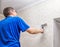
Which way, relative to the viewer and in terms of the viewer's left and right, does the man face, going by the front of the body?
facing away from the viewer and to the right of the viewer
